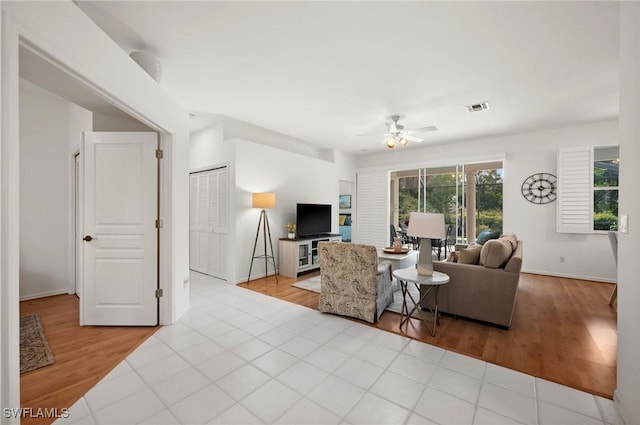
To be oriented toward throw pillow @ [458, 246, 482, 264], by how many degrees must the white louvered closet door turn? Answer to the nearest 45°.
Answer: approximately 90° to its left

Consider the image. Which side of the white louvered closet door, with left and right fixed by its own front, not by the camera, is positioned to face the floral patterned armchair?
left

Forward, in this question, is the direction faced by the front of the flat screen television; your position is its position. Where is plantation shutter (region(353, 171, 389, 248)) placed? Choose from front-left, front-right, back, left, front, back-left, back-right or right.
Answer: left

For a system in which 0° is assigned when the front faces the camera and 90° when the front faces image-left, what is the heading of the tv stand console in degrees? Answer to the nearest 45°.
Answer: approximately 315°

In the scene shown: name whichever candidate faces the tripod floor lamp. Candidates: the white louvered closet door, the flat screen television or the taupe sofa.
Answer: the taupe sofa

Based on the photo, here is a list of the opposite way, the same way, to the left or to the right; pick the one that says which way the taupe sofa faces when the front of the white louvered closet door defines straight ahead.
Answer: to the right

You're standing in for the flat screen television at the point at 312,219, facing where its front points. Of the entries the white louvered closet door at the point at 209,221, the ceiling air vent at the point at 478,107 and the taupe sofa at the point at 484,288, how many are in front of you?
2

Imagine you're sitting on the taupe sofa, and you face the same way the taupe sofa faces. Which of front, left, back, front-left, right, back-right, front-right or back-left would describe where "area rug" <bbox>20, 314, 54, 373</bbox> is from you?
front-left

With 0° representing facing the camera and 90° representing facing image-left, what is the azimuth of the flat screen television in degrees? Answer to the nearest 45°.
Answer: approximately 315°

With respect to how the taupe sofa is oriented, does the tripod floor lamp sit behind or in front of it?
in front

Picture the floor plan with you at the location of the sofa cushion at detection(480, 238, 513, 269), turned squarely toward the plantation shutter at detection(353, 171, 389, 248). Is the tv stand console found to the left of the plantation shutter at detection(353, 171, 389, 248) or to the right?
left

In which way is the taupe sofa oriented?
to the viewer's left

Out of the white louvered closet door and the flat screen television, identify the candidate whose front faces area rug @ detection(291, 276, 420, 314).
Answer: the flat screen television

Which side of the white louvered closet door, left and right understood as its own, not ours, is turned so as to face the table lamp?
left

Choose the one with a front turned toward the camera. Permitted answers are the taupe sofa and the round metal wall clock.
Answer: the round metal wall clock

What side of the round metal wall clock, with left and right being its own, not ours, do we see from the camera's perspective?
front
